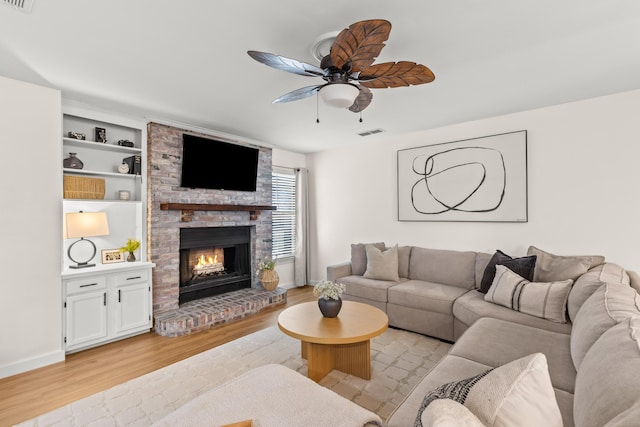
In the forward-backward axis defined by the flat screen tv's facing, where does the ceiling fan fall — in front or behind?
in front

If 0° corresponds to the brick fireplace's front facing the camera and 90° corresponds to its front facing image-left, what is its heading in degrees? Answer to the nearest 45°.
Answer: approximately 315°

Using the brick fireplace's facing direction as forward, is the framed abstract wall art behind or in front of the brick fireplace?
in front

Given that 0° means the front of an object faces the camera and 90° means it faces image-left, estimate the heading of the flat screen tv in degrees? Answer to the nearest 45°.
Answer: approximately 315°

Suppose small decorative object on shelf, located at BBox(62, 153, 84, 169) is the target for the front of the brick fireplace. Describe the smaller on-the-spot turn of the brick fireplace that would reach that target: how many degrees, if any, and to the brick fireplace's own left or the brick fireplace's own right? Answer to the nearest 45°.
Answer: approximately 135° to the brick fireplace's own right

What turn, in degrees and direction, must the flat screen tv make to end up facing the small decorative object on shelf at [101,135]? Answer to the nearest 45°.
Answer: approximately 135° to its right

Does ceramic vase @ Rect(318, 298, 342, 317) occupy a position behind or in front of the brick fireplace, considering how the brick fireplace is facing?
in front

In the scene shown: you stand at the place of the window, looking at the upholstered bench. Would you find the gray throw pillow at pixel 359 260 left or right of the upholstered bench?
left

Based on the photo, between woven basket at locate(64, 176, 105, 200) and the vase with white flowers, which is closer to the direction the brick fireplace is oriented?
the vase with white flowers

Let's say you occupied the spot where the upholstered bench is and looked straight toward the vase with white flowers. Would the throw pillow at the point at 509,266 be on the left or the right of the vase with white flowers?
right

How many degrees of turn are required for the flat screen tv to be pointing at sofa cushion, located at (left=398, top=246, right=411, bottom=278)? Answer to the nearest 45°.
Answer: approximately 45° to its left

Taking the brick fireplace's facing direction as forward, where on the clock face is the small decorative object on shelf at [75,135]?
The small decorative object on shelf is roughly at 4 o'clock from the brick fireplace.

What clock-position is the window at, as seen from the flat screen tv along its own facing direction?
The window is roughly at 9 o'clock from the flat screen tv.
